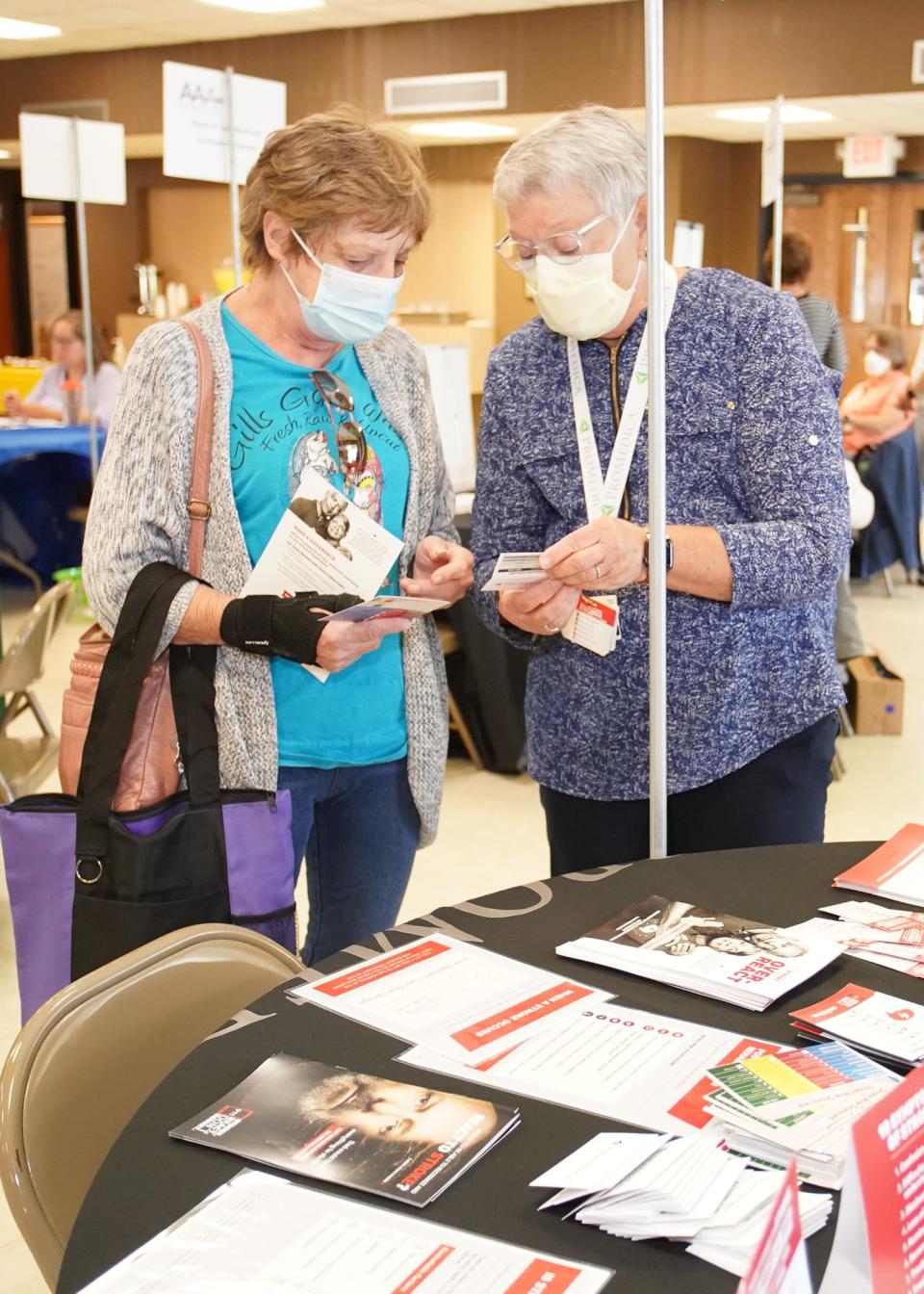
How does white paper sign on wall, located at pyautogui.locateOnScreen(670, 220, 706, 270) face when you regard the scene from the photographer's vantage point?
facing the viewer

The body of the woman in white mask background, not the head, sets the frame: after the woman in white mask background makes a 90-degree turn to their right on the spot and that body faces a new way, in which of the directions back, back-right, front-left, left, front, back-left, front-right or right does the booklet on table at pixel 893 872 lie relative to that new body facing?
back-left

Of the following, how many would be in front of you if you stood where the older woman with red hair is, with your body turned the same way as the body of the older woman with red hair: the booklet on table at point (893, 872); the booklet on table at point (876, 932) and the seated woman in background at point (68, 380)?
2

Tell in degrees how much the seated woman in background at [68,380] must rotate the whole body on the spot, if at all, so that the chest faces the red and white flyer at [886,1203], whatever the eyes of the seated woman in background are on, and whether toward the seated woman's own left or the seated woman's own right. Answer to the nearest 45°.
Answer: approximately 45° to the seated woman's own left

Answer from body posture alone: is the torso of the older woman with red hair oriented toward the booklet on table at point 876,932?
yes

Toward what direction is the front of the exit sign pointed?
toward the camera

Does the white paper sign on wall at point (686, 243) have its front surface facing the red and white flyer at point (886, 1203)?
yes

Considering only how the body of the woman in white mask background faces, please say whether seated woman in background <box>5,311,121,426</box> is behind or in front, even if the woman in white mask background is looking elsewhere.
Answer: in front

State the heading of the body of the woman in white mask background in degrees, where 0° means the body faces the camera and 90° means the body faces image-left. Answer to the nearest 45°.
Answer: approximately 45°

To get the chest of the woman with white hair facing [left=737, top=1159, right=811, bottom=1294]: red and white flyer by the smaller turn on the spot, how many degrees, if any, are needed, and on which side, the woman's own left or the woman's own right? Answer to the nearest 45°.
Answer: approximately 45° to the woman's own left

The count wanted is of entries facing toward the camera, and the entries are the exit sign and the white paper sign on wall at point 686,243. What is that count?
2

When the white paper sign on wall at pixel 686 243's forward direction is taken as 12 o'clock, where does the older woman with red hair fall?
The older woman with red hair is roughly at 12 o'clock from the white paper sign on wall.

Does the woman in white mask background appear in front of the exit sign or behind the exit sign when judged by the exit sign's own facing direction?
in front

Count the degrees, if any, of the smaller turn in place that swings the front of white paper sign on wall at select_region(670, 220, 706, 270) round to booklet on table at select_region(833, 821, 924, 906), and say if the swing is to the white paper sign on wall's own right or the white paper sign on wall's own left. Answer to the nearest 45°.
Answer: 0° — it already faces it
